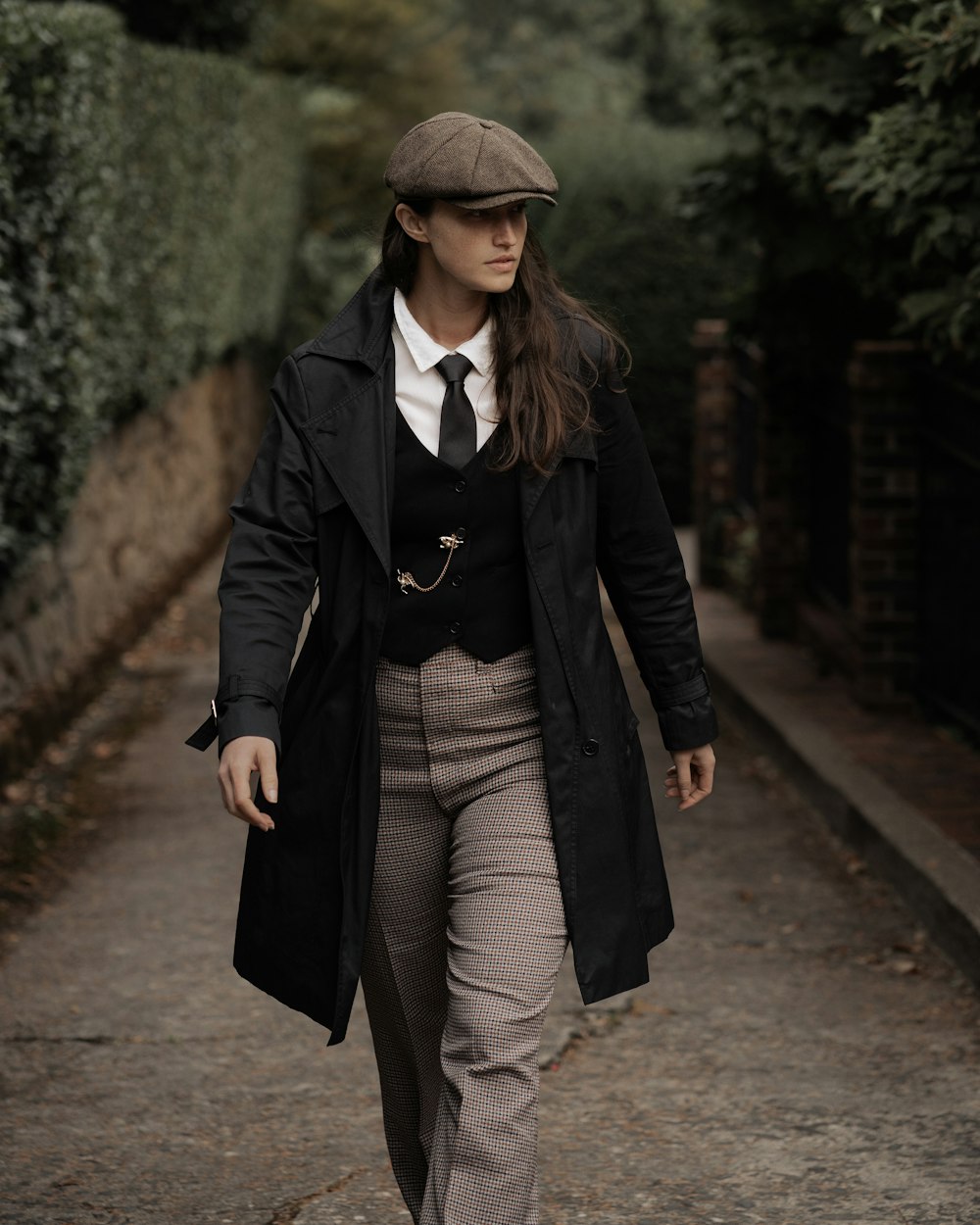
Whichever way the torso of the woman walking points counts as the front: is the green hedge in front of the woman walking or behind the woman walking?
behind

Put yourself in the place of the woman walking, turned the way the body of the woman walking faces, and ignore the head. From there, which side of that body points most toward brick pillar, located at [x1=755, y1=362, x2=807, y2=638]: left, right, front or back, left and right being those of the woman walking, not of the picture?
back

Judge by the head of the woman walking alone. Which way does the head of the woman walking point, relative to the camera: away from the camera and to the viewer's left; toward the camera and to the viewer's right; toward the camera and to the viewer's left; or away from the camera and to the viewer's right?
toward the camera and to the viewer's right

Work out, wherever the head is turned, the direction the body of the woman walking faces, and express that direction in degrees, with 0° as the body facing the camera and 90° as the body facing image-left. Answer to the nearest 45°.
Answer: approximately 0°

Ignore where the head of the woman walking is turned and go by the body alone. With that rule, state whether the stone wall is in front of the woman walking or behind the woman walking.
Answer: behind

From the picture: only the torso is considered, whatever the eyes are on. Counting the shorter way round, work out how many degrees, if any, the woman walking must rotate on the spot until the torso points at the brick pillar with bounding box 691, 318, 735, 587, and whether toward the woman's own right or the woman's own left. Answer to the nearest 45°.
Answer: approximately 180°

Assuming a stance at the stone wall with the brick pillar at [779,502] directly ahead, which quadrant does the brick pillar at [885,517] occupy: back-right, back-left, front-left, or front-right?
front-right
